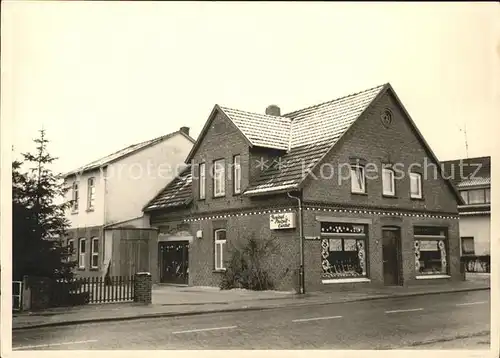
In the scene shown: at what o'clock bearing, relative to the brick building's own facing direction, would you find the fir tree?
The fir tree is roughly at 3 o'clock from the brick building.

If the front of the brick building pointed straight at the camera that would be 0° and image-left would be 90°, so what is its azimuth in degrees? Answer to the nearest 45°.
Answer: approximately 315°
